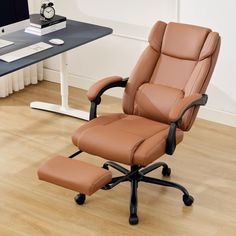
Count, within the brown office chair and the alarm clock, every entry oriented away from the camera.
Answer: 0

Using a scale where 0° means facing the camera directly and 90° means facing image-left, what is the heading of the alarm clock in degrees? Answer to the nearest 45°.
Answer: approximately 315°

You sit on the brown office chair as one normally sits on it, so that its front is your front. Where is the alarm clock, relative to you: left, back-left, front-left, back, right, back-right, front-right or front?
right

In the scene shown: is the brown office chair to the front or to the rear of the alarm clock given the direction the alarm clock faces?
to the front

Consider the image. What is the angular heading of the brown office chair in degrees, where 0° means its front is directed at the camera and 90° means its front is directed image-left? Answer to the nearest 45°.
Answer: approximately 45°
